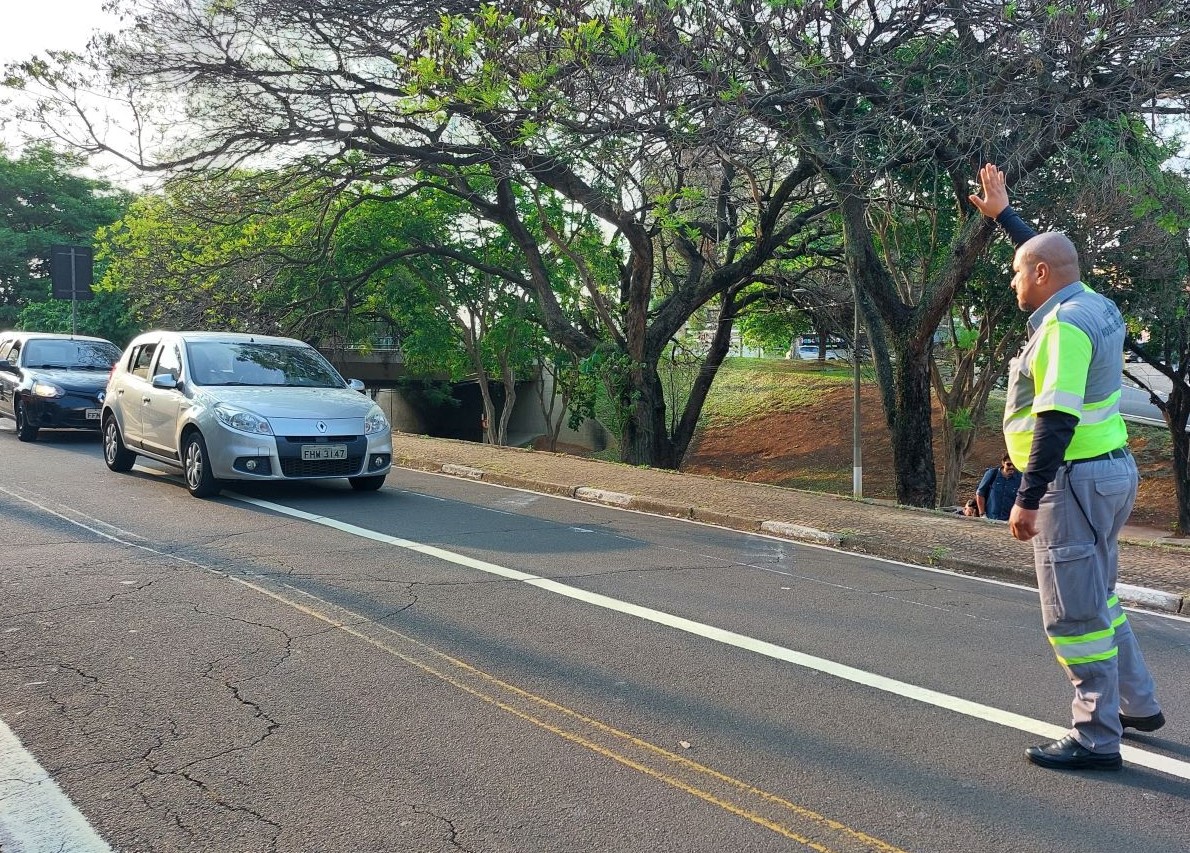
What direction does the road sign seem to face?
away from the camera

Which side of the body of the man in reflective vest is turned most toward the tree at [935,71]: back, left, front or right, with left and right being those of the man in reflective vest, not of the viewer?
right

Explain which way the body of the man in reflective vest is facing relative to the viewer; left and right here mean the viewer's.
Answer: facing to the left of the viewer

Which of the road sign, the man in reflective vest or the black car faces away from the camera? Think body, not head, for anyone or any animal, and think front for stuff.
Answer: the road sign

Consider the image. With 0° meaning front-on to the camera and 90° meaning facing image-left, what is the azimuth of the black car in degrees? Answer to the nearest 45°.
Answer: approximately 315°

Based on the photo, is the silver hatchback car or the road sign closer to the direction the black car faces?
the silver hatchback car

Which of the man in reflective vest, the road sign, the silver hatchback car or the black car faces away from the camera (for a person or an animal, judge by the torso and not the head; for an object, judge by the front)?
the road sign

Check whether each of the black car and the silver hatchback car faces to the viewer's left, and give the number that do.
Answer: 0

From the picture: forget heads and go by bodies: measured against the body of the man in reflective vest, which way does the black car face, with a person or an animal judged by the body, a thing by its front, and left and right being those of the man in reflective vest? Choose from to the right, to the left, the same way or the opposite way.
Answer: the opposite way

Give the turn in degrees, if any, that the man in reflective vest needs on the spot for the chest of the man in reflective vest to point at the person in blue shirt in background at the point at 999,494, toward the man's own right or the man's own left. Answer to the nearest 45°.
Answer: approximately 90° to the man's own right
